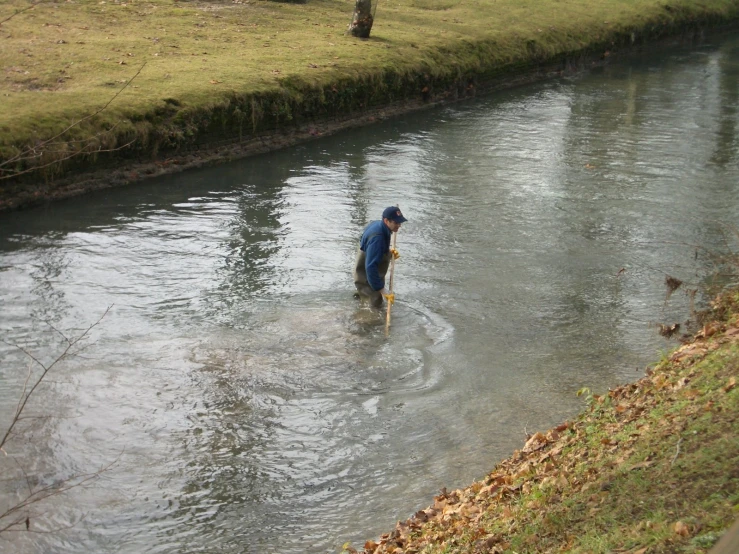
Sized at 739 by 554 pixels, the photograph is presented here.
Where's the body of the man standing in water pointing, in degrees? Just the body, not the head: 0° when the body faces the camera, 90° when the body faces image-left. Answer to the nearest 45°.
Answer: approximately 270°

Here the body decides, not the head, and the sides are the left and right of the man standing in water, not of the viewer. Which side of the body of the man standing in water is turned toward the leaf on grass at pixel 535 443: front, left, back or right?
right

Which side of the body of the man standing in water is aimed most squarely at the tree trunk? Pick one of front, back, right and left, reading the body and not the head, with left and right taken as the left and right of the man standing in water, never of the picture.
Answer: left

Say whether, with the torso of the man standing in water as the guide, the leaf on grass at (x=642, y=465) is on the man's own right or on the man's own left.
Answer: on the man's own right
